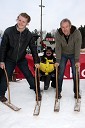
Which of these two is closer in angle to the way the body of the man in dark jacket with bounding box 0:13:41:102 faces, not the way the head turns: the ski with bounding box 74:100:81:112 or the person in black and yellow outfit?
the ski

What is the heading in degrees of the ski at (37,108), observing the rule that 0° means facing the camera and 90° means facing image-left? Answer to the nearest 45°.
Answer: approximately 0°

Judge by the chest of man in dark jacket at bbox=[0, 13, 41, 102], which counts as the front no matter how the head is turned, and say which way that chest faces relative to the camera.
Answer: toward the camera

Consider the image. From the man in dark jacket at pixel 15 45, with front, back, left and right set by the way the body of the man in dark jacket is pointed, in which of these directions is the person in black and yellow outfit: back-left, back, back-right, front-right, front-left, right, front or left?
back-left

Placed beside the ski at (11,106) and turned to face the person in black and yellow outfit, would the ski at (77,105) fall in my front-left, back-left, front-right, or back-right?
front-right

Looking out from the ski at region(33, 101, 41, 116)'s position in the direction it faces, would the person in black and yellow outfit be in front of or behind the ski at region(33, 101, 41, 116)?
behind

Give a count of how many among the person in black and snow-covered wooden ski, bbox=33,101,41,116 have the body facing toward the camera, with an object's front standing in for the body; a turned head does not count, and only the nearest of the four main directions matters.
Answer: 2

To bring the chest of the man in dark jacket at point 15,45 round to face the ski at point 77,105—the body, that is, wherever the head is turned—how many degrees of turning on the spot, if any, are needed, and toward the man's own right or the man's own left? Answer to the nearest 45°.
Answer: approximately 90° to the man's own left

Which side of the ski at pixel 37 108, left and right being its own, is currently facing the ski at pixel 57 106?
left

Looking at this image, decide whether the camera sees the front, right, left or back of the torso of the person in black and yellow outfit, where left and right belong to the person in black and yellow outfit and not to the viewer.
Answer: front

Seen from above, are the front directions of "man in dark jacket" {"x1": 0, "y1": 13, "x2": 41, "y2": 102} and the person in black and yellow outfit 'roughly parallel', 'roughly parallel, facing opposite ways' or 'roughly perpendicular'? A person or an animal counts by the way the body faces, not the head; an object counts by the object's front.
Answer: roughly parallel

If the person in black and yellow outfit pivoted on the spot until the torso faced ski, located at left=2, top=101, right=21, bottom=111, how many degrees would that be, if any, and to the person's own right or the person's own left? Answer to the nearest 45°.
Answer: approximately 45° to the person's own right
